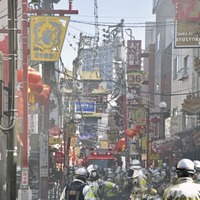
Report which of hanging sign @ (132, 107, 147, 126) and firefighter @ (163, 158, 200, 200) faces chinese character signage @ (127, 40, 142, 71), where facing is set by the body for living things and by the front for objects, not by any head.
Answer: the firefighter

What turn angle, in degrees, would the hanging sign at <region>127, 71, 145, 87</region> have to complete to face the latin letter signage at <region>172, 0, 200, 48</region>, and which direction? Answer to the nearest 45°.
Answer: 0° — it already faces it

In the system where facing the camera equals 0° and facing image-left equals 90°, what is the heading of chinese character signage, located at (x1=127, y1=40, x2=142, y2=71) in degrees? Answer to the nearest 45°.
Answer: approximately 0°

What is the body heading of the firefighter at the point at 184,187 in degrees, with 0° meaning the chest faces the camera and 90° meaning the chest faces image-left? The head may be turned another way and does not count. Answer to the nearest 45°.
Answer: approximately 180°

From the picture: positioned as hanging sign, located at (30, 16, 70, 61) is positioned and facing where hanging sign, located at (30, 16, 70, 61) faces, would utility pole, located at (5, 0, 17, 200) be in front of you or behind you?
in front

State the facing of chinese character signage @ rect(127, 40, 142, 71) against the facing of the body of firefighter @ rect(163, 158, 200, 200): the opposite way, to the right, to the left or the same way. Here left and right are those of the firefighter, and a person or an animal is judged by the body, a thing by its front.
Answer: the opposite way
